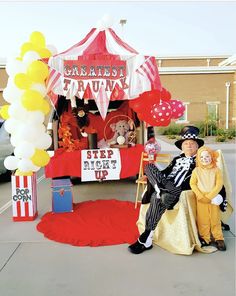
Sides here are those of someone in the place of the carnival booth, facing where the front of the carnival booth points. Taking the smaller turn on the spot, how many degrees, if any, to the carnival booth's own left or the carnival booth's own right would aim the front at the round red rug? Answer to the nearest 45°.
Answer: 0° — it already faces it

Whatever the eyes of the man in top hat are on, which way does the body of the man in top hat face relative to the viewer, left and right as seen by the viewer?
facing the viewer and to the left of the viewer

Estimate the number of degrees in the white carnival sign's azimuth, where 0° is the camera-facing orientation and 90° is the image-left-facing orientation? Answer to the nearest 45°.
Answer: approximately 0°

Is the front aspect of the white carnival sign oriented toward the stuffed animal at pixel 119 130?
no

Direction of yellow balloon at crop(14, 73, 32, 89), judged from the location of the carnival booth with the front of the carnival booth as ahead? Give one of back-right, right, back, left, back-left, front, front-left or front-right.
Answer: front-right

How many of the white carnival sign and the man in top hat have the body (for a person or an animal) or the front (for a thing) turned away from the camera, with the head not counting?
0

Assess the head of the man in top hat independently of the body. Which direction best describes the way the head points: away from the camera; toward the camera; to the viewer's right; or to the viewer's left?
toward the camera

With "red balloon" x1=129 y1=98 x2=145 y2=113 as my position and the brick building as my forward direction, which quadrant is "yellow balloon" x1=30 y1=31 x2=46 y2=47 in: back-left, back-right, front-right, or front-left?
back-left

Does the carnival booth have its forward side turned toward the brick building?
no

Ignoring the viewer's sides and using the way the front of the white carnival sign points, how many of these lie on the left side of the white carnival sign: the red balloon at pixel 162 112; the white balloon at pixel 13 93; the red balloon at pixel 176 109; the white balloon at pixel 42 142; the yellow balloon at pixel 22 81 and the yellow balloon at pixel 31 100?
2

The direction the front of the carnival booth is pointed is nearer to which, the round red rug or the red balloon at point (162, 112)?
the round red rug

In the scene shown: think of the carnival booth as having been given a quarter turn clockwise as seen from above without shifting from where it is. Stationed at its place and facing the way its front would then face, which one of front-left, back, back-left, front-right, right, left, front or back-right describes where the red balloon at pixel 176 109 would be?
back

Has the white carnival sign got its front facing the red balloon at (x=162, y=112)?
no

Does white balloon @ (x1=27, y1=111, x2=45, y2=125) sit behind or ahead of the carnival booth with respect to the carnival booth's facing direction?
ahead

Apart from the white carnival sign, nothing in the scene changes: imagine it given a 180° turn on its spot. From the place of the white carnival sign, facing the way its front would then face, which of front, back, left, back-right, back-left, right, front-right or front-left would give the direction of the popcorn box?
back-left

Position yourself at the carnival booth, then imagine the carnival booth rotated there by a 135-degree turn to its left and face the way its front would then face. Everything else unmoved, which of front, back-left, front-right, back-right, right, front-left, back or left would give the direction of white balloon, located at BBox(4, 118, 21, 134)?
back

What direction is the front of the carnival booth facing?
toward the camera
